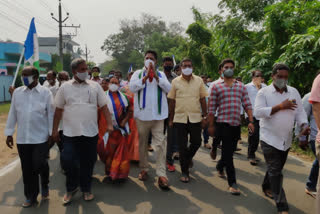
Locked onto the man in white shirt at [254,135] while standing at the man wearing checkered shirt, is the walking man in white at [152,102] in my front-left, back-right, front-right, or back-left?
back-left

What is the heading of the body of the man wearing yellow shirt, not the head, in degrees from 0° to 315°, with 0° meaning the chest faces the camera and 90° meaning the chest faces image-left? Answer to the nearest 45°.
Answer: approximately 0°

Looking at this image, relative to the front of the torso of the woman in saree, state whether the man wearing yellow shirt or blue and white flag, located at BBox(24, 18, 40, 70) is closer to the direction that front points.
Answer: the man wearing yellow shirt

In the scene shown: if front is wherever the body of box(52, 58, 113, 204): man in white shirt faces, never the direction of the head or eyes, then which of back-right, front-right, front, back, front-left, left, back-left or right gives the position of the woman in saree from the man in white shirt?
back-left

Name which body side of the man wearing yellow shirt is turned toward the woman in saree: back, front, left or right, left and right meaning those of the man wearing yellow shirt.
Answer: right

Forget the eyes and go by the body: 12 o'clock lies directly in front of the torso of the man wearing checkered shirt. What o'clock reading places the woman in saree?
The woman in saree is roughly at 3 o'clock from the man wearing checkered shirt.

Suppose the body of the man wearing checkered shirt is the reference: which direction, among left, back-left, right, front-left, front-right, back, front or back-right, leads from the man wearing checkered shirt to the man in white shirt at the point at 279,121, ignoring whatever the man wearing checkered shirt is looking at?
front-left

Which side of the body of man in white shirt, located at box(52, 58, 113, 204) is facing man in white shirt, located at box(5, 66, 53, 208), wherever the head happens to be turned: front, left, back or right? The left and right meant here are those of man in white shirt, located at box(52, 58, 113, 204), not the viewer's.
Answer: right

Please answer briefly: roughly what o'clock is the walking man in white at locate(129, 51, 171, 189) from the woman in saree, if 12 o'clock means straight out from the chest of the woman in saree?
The walking man in white is roughly at 10 o'clock from the woman in saree.

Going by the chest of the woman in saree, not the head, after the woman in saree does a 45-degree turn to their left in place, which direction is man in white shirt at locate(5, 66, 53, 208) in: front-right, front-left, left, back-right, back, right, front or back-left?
right

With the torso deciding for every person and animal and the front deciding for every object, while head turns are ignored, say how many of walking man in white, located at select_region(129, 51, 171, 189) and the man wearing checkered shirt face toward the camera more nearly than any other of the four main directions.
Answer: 2

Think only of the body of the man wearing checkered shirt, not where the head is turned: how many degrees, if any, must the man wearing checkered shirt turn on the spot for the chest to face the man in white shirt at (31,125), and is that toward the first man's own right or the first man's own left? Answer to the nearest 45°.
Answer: approximately 45° to the first man's own right

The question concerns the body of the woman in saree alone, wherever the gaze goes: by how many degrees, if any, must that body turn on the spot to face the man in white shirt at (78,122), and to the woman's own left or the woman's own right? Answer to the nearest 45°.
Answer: approximately 45° to the woman's own right
